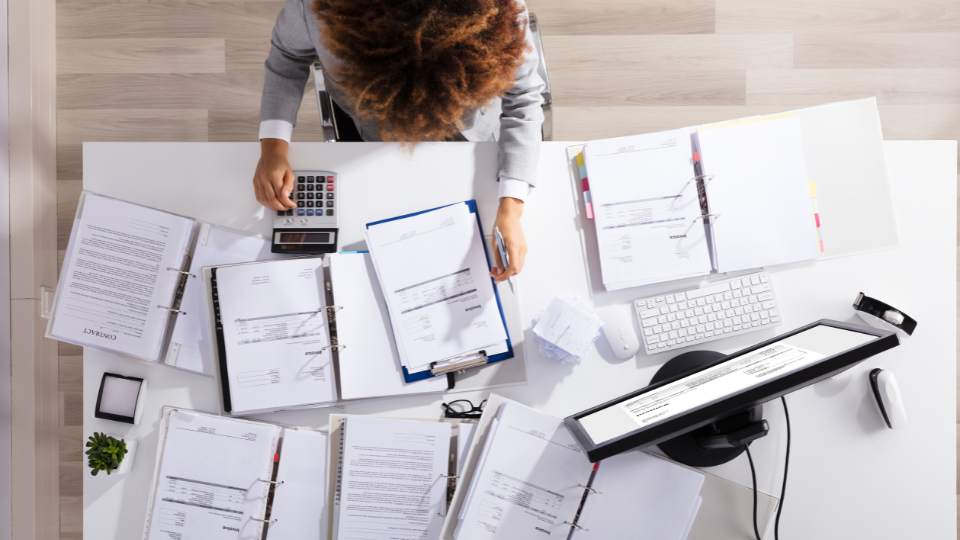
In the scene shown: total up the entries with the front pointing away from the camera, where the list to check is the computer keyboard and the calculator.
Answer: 2

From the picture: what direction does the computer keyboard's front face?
away from the camera

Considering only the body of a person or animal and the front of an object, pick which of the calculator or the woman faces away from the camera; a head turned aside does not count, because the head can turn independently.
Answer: the calculator

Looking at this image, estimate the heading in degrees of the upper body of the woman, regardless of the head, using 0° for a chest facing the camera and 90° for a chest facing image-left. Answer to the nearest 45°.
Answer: approximately 0°

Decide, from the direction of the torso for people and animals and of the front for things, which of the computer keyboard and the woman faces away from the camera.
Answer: the computer keyboard

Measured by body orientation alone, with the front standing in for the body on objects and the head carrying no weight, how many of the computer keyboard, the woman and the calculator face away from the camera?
2
